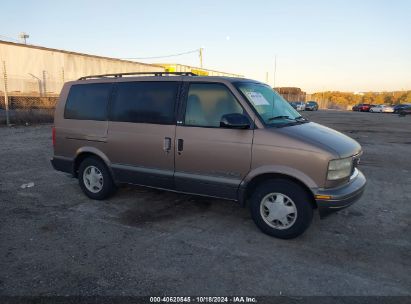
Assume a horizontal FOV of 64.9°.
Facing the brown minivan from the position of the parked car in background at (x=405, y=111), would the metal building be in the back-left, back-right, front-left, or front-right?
front-right

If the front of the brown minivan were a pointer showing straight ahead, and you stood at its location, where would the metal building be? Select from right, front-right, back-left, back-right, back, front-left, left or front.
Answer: back

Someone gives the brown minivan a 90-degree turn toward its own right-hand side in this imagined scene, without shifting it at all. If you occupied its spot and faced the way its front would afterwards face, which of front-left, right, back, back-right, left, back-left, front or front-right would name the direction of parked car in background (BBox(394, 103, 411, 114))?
back

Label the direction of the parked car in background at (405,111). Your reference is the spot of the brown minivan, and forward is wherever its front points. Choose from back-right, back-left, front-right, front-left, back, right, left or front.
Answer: left

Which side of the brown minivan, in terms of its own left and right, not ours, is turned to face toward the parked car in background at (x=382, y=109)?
left

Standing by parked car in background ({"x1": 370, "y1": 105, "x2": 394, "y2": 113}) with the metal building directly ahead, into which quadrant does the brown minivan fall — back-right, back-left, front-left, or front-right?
front-left

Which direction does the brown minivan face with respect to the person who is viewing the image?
facing the viewer and to the right of the viewer
